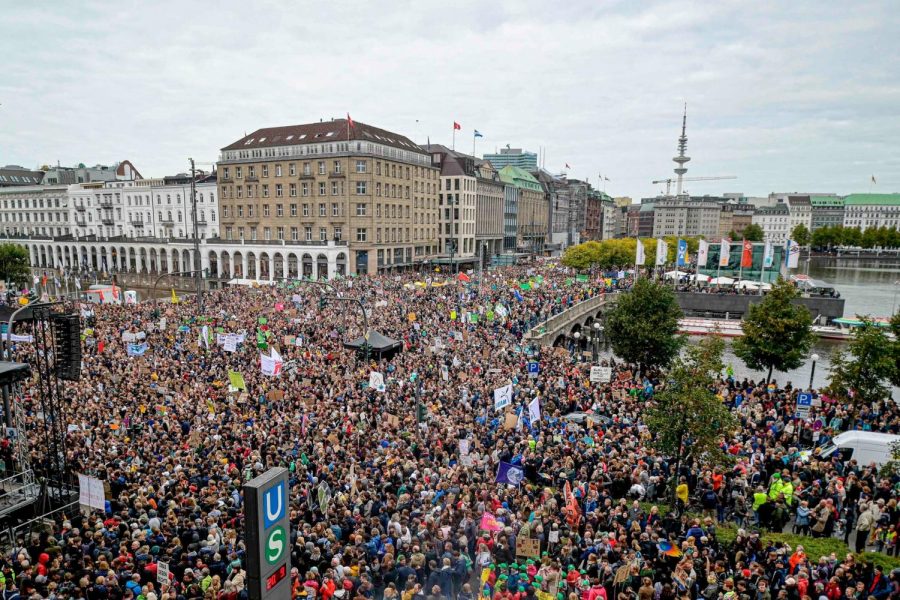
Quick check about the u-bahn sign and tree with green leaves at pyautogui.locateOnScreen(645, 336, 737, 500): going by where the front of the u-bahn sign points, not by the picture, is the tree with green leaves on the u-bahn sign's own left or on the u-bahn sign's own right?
on the u-bahn sign's own left

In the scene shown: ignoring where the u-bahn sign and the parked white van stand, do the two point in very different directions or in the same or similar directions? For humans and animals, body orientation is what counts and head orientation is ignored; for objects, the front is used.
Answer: very different directions

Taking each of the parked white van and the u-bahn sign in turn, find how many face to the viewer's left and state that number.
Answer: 1

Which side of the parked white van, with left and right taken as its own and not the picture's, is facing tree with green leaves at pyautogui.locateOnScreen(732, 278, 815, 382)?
right

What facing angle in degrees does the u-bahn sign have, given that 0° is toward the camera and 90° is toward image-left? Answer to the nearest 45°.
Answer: approximately 315°

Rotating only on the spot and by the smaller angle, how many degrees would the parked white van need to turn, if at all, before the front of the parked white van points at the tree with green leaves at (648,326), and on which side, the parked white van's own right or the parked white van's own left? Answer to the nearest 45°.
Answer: approximately 45° to the parked white van's own right

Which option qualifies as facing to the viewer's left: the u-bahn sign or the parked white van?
the parked white van

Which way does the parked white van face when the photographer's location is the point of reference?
facing to the left of the viewer

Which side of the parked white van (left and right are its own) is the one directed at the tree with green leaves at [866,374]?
right

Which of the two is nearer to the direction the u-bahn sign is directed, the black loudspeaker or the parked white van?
the parked white van

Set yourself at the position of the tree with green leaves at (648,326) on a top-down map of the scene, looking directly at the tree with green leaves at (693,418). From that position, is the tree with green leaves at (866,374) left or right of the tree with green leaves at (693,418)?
left
